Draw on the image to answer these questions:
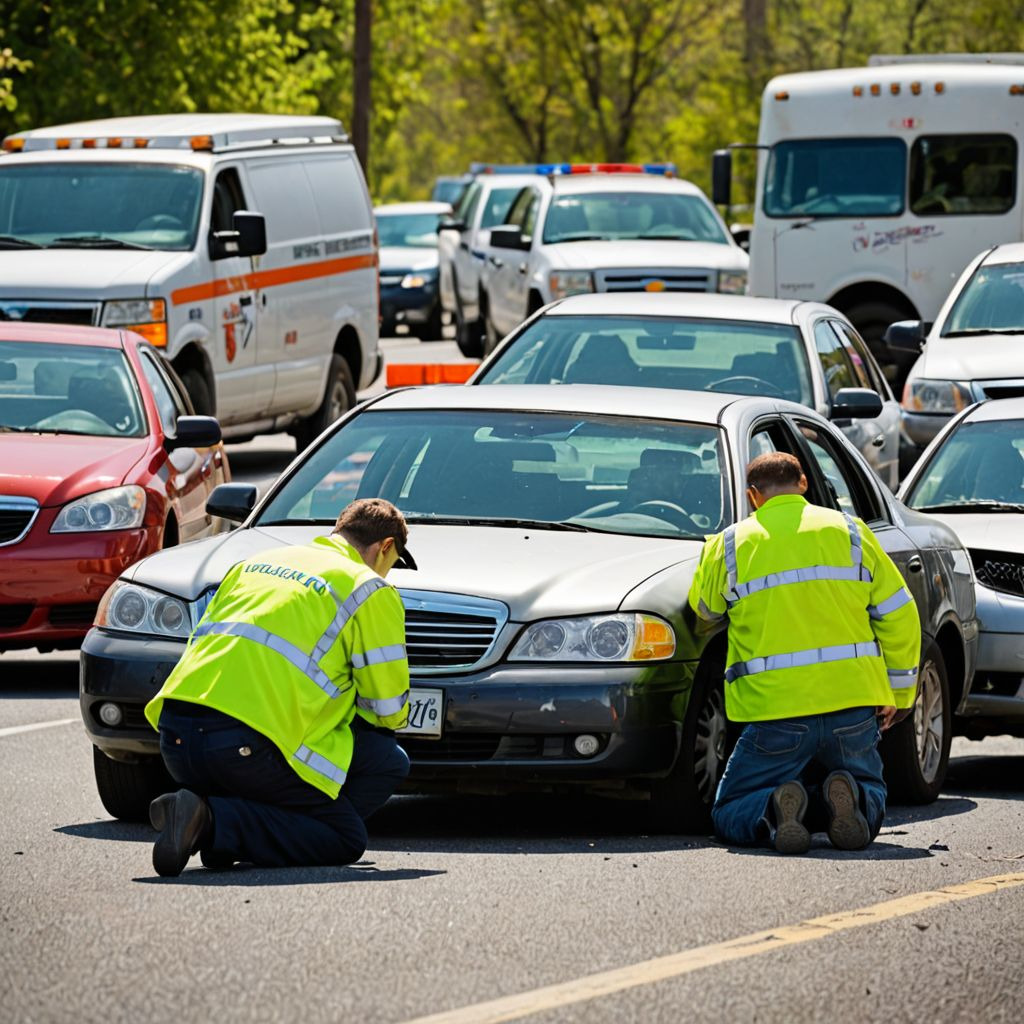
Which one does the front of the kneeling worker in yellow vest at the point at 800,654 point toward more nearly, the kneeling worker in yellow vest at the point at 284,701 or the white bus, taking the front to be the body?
the white bus

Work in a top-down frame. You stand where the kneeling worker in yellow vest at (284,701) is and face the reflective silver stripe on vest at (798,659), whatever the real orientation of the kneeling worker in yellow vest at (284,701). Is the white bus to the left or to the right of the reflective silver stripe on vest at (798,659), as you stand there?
left

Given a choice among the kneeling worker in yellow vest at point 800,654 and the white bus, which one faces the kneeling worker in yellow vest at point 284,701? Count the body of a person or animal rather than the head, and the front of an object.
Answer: the white bus

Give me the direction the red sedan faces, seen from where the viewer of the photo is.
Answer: facing the viewer and to the left of the viewer

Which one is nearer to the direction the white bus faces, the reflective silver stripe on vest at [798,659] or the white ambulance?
the reflective silver stripe on vest

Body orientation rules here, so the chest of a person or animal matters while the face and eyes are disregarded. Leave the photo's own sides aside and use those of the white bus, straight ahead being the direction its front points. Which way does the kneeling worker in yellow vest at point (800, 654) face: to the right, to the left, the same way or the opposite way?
the opposite way

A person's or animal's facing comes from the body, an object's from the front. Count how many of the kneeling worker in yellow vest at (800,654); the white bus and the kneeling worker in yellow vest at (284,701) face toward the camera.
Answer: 1

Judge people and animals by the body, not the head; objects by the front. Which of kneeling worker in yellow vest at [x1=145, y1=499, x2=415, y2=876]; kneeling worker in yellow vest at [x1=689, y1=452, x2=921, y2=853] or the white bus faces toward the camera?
the white bus

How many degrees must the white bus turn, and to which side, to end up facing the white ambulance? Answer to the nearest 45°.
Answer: approximately 45° to its right

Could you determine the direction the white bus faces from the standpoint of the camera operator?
facing the viewer

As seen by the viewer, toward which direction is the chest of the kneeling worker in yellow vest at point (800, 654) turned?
away from the camera

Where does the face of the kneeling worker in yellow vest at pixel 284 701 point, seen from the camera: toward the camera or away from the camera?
away from the camera

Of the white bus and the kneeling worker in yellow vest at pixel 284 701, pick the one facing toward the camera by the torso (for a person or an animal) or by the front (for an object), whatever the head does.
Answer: the white bus

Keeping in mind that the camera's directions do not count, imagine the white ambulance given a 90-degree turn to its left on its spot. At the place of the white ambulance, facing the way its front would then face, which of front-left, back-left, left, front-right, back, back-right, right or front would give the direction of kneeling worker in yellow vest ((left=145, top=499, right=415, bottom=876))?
front-right

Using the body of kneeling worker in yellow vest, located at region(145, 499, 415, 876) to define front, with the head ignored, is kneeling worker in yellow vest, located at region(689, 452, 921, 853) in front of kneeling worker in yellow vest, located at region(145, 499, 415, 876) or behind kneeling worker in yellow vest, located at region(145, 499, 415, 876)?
in front

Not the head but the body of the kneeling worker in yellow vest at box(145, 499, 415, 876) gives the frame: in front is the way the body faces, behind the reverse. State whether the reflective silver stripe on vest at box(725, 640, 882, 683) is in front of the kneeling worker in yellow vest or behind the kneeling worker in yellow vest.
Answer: in front

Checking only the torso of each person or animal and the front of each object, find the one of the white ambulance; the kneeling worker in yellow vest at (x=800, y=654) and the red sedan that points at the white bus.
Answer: the kneeling worker in yellow vest
